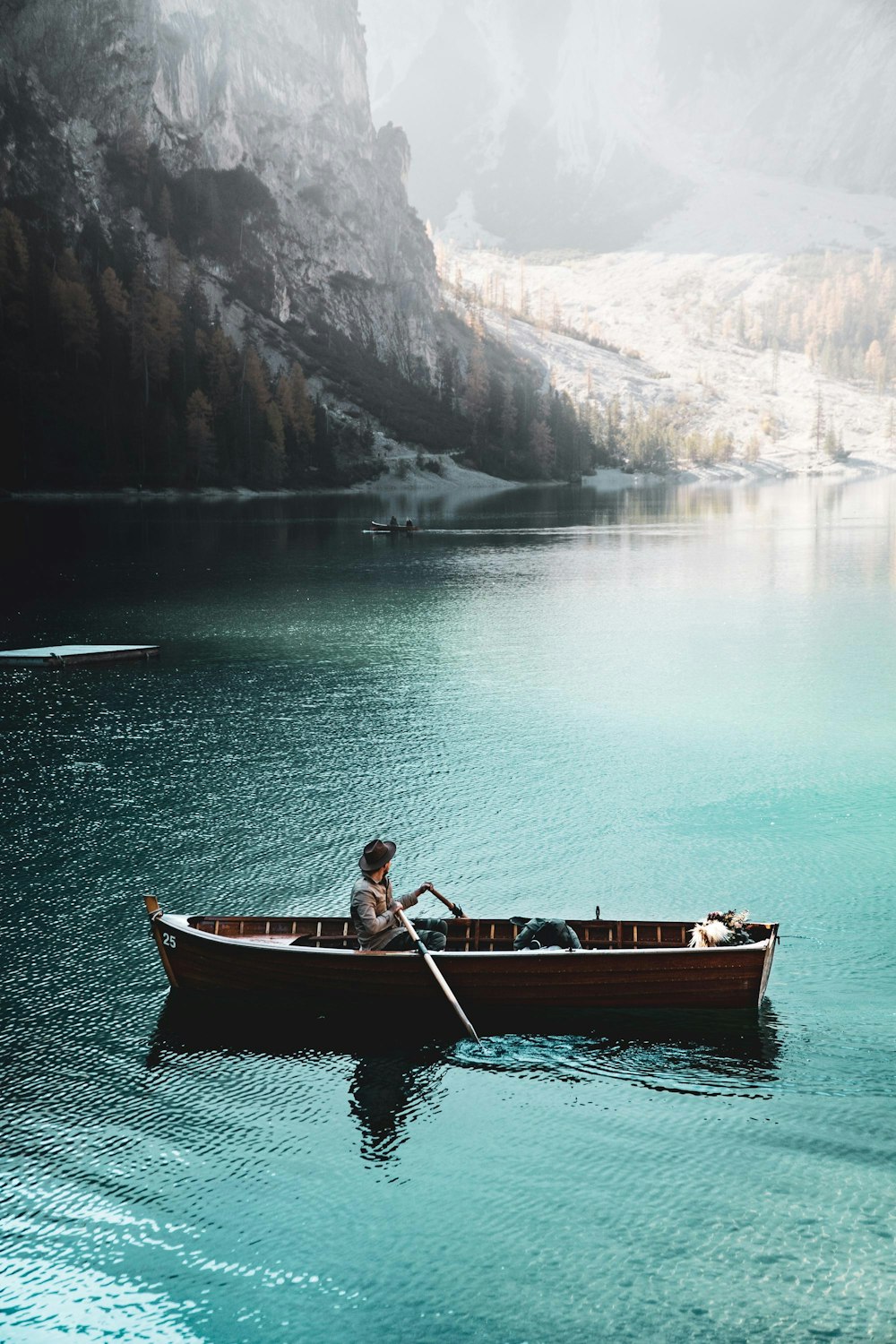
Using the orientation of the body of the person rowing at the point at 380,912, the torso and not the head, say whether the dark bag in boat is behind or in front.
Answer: in front

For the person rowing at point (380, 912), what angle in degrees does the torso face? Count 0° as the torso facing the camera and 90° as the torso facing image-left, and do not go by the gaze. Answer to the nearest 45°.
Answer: approximately 270°

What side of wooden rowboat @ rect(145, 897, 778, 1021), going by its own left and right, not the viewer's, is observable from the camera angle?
left
